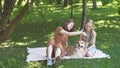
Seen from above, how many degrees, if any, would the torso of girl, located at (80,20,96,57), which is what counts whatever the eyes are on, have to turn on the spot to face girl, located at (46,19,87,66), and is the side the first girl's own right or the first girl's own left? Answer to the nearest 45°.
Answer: approximately 45° to the first girl's own right

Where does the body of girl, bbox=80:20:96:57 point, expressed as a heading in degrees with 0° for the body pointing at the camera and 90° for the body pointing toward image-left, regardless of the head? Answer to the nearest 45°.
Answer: approximately 45°
